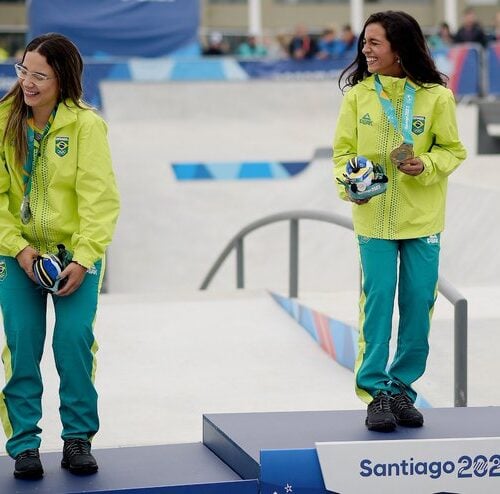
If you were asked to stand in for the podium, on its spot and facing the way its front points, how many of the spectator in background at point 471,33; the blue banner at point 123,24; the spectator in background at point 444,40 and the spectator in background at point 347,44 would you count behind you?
4

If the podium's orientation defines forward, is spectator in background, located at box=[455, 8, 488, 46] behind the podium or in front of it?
behind

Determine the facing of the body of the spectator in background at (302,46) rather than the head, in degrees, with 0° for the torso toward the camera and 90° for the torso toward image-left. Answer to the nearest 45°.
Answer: approximately 0°

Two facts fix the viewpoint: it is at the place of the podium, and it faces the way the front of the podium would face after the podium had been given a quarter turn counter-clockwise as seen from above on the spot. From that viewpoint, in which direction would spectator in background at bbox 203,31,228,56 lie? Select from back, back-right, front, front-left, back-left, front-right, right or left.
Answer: left

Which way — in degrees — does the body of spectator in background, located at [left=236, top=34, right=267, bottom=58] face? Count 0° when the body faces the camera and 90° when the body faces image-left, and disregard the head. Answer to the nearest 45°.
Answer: approximately 0°

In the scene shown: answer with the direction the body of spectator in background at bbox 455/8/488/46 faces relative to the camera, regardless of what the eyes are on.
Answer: toward the camera

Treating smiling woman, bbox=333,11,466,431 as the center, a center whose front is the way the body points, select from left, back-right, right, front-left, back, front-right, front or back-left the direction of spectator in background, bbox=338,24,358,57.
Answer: back

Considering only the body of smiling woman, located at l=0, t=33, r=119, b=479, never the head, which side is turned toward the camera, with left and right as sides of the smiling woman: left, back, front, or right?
front

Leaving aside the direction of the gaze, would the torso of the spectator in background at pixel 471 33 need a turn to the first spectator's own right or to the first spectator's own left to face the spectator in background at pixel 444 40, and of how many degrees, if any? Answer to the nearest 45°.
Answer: approximately 135° to the first spectator's own right

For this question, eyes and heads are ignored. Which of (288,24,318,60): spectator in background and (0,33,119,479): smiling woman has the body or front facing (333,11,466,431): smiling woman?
the spectator in background

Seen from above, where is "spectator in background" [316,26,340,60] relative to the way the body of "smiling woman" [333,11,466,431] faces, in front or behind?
behind

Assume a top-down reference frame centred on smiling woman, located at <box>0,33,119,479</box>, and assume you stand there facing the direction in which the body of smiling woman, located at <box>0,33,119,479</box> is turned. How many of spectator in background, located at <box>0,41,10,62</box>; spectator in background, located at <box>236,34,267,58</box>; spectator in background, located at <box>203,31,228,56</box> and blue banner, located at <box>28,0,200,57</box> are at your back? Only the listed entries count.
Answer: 4

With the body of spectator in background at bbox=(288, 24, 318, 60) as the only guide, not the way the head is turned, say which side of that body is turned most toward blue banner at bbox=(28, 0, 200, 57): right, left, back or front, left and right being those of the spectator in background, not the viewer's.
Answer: right
